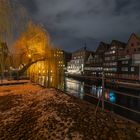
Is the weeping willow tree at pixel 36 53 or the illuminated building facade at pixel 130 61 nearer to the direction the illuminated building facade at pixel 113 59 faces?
the weeping willow tree

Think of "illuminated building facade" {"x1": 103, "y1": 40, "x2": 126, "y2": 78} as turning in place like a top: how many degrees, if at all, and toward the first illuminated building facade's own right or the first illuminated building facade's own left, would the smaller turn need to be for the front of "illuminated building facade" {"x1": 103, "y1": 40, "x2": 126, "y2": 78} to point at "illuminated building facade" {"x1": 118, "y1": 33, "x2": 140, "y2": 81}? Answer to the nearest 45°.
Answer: approximately 90° to the first illuminated building facade's own left

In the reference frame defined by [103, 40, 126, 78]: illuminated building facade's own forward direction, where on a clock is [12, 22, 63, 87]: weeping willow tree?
The weeping willow tree is roughly at 11 o'clock from the illuminated building facade.

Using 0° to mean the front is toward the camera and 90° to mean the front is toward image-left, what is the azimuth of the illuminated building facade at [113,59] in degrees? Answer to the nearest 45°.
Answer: approximately 45°

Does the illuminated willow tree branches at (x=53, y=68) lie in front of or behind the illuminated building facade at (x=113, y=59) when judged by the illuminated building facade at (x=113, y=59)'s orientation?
in front
